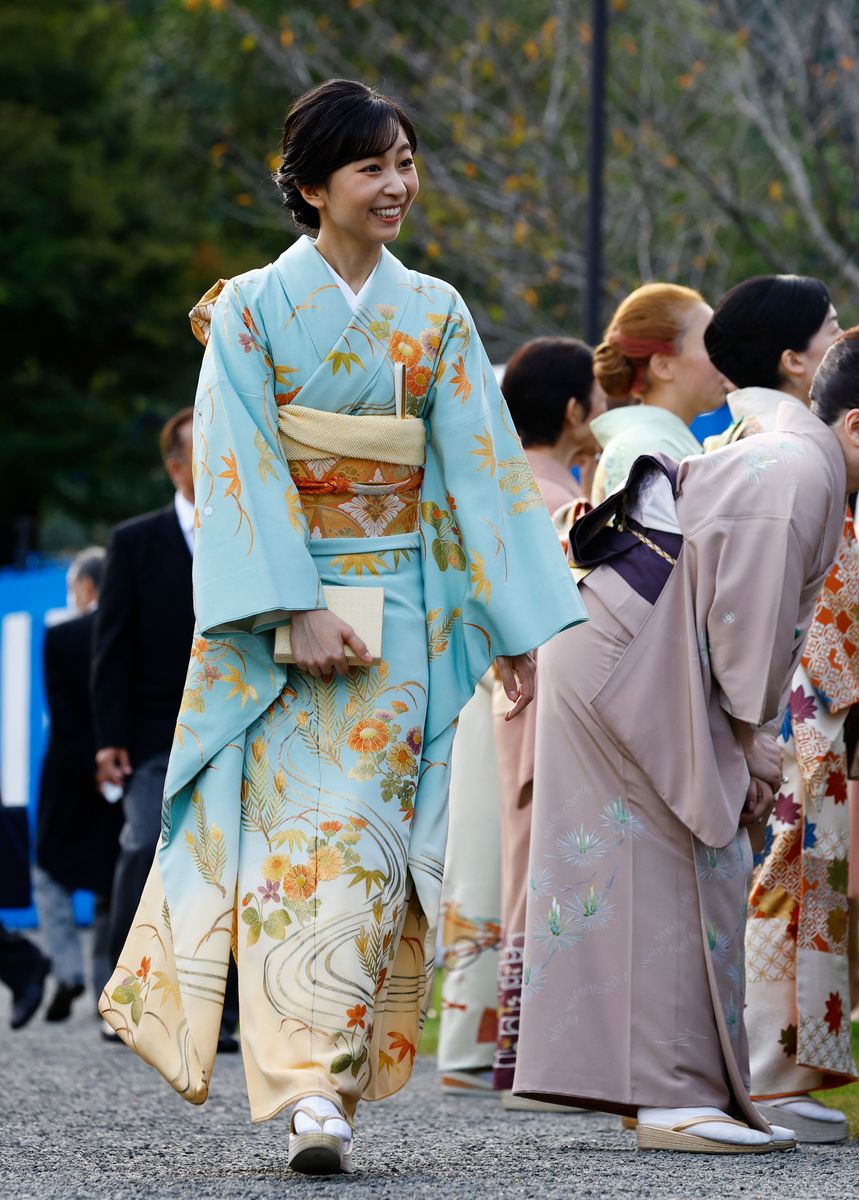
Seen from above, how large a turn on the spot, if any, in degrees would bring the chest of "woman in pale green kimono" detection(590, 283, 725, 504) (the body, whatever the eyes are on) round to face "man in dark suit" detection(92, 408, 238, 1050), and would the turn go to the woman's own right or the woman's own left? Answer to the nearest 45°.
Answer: approximately 135° to the woman's own left

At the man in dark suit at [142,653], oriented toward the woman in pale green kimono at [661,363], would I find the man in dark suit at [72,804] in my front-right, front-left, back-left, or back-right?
back-left

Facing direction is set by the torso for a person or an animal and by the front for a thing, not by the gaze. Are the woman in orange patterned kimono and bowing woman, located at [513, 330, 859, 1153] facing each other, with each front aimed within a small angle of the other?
no

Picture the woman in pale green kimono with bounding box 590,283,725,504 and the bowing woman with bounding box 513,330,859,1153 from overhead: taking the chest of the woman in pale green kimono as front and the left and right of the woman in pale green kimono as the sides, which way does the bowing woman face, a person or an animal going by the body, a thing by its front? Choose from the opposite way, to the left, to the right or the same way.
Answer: the same way

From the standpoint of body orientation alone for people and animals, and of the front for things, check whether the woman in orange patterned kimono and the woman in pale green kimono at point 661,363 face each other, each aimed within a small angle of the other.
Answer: no

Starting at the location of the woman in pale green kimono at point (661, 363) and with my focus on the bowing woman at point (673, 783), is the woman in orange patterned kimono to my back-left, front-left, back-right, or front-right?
front-left

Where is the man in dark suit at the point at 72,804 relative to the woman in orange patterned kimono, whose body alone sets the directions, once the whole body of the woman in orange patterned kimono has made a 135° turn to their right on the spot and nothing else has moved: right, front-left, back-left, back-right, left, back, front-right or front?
right

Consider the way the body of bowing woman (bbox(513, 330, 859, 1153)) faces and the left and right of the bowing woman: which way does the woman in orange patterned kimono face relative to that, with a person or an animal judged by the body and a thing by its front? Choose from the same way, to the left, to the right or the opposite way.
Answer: the same way

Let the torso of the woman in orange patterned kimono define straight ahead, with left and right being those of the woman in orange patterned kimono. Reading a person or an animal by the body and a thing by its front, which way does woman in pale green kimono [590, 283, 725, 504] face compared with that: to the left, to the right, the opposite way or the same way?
the same way

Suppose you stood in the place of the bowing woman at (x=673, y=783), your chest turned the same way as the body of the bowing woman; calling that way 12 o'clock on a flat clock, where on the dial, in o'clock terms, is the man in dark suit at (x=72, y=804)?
The man in dark suit is roughly at 8 o'clock from the bowing woman.

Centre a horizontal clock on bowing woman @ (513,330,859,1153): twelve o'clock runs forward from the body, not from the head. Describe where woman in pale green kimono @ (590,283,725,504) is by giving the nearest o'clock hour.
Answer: The woman in pale green kimono is roughly at 9 o'clock from the bowing woman.

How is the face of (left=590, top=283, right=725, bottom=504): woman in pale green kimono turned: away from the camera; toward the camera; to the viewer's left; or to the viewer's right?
to the viewer's right

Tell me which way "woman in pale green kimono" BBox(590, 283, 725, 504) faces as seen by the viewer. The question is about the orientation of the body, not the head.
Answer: to the viewer's right

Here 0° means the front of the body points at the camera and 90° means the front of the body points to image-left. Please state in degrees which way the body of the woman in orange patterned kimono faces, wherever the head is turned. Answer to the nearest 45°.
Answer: approximately 270°

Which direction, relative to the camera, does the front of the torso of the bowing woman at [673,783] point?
to the viewer's right

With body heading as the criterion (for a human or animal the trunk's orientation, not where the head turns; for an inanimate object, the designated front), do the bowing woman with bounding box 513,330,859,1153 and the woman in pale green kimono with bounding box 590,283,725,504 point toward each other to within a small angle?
no
